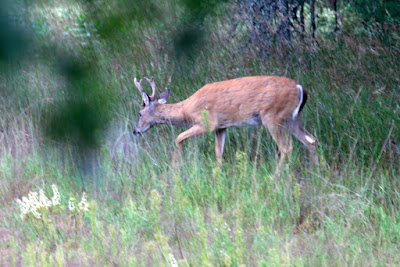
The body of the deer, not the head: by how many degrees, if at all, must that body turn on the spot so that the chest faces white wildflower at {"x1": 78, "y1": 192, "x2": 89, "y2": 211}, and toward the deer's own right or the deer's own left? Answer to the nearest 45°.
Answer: approximately 45° to the deer's own left

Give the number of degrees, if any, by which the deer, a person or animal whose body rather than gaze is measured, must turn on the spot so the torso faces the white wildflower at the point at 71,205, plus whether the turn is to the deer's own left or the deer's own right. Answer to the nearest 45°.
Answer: approximately 45° to the deer's own left

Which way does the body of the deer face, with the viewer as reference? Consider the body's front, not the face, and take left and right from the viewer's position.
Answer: facing to the left of the viewer

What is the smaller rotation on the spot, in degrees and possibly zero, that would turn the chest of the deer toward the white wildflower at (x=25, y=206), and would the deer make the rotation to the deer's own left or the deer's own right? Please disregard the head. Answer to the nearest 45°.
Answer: approximately 45° to the deer's own left
